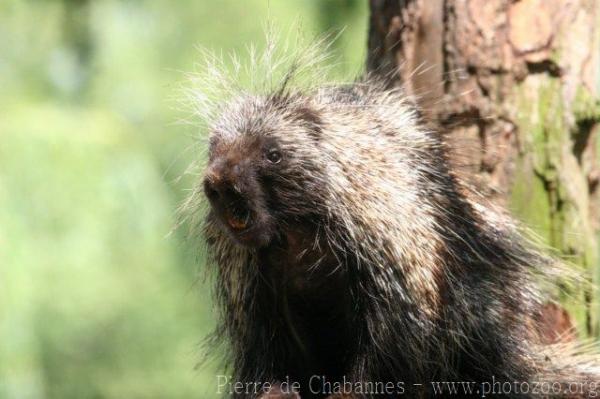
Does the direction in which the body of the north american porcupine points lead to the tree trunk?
no

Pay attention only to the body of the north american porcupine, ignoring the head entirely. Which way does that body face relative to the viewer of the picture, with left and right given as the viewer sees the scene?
facing the viewer and to the left of the viewer
